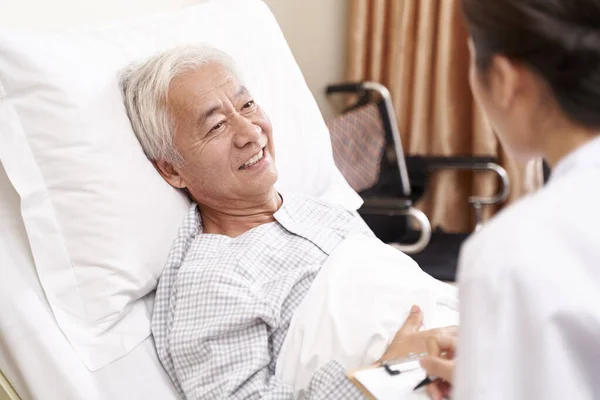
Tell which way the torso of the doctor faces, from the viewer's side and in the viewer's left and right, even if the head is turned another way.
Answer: facing away from the viewer and to the left of the viewer

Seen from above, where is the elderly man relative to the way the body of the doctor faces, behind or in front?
in front

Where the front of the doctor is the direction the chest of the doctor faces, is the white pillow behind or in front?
in front

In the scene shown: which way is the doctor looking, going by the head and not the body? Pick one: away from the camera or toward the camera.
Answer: away from the camera

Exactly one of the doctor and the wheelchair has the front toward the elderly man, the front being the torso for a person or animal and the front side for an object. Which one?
the doctor

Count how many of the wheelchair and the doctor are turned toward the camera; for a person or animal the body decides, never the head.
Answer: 0

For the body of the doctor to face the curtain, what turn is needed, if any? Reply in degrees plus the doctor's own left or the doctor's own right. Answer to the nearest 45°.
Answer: approximately 45° to the doctor's own right

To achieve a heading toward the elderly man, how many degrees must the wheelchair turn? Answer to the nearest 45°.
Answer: approximately 135° to its right

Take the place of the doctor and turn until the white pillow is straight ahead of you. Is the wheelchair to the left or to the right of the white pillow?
right
